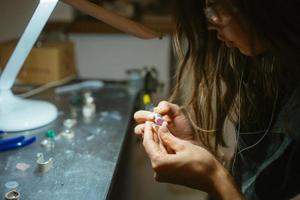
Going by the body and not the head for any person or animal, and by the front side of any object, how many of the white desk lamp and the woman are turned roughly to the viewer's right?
1

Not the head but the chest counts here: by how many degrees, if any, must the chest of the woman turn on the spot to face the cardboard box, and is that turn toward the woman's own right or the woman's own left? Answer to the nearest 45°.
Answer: approximately 45° to the woman's own right

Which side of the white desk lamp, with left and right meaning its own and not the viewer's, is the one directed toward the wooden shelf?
left

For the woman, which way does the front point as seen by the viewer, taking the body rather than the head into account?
to the viewer's left

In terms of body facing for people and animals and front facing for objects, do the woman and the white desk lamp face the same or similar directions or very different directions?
very different directions

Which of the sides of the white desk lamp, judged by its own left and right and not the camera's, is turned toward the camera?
right
